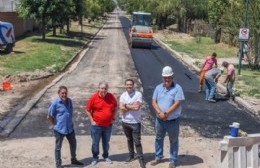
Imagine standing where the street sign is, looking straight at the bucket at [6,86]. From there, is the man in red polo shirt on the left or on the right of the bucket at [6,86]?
left

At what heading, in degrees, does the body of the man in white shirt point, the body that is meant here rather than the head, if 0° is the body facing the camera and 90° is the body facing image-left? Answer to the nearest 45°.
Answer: approximately 0°

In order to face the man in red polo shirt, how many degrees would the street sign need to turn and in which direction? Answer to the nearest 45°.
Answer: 0° — it already faces them

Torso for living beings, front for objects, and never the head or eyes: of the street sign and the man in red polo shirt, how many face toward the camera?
2

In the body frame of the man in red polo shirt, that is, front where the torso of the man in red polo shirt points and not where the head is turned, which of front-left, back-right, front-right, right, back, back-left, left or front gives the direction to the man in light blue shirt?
left

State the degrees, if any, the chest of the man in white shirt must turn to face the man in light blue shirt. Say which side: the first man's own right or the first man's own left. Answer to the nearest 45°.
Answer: approximately 90° to the first man's own left

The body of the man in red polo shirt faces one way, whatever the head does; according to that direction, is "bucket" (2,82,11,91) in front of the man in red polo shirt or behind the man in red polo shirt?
behind

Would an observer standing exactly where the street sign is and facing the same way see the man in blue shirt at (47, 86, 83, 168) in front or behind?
in front

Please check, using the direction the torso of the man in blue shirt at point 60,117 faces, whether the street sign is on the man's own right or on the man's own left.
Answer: on the man's own left

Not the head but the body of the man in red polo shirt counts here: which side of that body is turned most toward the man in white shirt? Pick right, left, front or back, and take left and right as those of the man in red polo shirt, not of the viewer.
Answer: left

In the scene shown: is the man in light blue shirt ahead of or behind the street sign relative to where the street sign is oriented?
ahead

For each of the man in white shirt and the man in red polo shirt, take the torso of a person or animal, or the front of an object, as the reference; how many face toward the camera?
2

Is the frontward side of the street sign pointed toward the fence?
yes
